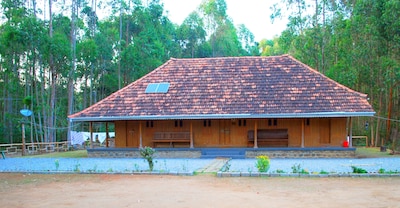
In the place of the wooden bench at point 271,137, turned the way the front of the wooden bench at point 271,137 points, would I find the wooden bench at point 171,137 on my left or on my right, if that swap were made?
on my right

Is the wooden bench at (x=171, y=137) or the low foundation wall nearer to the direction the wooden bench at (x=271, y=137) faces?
the low foundation wall

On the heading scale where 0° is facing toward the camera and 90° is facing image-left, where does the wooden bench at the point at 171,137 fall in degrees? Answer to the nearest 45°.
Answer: approximately 0°

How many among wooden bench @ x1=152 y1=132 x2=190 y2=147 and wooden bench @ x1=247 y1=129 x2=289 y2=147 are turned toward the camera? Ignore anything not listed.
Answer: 2
